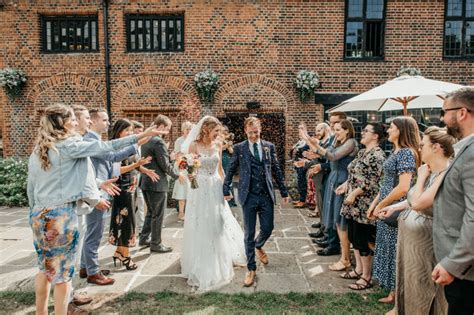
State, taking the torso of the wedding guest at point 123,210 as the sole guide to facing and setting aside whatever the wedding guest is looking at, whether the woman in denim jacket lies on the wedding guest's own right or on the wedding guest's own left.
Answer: on the wedding guest's own right

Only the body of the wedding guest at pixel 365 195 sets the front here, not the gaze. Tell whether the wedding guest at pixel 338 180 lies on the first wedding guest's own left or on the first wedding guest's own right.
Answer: on the first wedding guest's own right

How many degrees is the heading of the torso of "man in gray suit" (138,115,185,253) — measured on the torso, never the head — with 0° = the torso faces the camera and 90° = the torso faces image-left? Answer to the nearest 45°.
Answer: approximately 270°

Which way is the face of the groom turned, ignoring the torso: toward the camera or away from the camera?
toward the camera

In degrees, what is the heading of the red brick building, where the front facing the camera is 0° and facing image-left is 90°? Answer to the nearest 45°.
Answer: approximately 0°

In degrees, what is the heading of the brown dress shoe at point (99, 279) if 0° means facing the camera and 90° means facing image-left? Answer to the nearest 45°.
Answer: approximately 270°

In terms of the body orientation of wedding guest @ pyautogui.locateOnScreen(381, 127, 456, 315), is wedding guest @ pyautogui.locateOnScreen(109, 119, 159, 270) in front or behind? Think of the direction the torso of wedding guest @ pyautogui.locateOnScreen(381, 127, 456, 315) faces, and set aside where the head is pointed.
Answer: in front

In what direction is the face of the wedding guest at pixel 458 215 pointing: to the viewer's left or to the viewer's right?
to the viewer's left

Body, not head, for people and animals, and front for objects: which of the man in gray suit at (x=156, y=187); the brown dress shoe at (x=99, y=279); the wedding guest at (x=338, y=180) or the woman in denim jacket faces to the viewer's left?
the wedding guest
